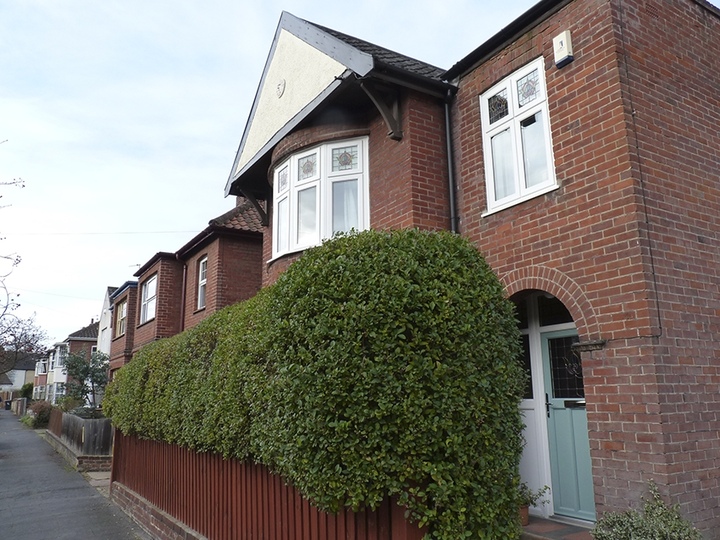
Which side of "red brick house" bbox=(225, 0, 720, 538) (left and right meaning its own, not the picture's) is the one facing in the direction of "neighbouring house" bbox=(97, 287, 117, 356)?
right

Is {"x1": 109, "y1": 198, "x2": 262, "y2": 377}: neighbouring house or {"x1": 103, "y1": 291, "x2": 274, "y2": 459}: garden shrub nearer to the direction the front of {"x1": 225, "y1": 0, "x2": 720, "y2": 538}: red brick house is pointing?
the garden shrub

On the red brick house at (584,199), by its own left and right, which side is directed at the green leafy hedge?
front

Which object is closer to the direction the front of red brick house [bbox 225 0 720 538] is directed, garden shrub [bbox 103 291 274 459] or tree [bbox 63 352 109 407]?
the garden shrub

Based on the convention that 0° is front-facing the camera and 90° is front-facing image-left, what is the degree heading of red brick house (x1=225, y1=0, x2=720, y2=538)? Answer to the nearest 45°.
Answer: approximately 45°

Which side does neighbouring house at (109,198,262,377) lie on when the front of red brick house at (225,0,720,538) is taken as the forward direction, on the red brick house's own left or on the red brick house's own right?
on the red brick house's own right

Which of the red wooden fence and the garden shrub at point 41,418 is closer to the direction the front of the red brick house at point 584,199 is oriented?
the red wooden fence

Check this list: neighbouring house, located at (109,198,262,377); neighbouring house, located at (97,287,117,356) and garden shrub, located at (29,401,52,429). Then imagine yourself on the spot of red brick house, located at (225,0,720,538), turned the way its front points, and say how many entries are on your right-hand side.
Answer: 3

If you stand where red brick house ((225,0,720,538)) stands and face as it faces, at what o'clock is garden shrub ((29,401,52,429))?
The garden shrub is roughly at 3 o'clock from the red brick house.

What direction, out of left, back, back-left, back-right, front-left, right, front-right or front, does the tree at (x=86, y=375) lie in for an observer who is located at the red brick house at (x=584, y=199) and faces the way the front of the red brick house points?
right
